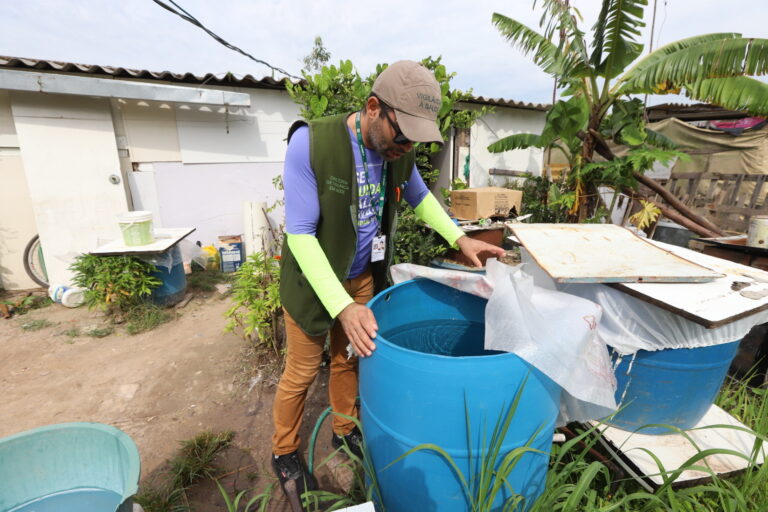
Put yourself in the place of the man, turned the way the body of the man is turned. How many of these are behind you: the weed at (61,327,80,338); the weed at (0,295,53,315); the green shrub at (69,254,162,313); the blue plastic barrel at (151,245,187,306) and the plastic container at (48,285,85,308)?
5

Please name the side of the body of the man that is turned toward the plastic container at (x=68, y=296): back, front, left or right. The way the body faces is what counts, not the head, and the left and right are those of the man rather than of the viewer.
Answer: back

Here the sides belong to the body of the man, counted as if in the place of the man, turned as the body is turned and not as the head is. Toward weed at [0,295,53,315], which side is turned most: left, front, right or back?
back

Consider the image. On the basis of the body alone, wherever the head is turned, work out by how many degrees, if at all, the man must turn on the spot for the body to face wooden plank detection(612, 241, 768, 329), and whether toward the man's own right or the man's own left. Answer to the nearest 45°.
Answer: approximately 45° to the man's own left

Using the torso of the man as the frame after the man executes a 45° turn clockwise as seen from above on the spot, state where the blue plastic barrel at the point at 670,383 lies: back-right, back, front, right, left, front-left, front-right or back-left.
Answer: left

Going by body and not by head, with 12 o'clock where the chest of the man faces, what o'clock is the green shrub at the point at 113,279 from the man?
The green shrub is roughly at 6 o'clock from the man.

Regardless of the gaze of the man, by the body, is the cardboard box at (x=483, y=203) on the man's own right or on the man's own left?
on the man's own left

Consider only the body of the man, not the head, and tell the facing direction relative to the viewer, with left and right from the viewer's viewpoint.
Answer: facing the viewer and to the right of the viewer

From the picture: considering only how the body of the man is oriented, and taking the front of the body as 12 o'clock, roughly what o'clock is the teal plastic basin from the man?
The teal plastic basin is roughly at 4 o'clock from the man.

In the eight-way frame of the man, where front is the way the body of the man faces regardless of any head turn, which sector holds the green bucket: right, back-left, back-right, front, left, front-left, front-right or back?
back

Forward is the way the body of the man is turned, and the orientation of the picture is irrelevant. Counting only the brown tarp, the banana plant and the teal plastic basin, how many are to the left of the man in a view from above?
2

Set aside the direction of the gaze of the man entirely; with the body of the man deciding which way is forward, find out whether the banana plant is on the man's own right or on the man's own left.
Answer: on the man's own left

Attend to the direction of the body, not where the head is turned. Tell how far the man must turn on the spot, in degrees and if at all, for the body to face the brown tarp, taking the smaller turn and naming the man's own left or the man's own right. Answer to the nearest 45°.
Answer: approximately 90° to the man's own left

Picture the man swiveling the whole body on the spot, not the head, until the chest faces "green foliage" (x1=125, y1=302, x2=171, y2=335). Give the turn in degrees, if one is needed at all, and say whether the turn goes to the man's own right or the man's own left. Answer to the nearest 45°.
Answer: approximately 180°

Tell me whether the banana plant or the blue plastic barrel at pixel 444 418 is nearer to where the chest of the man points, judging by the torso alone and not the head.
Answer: the blue plastic barrel
